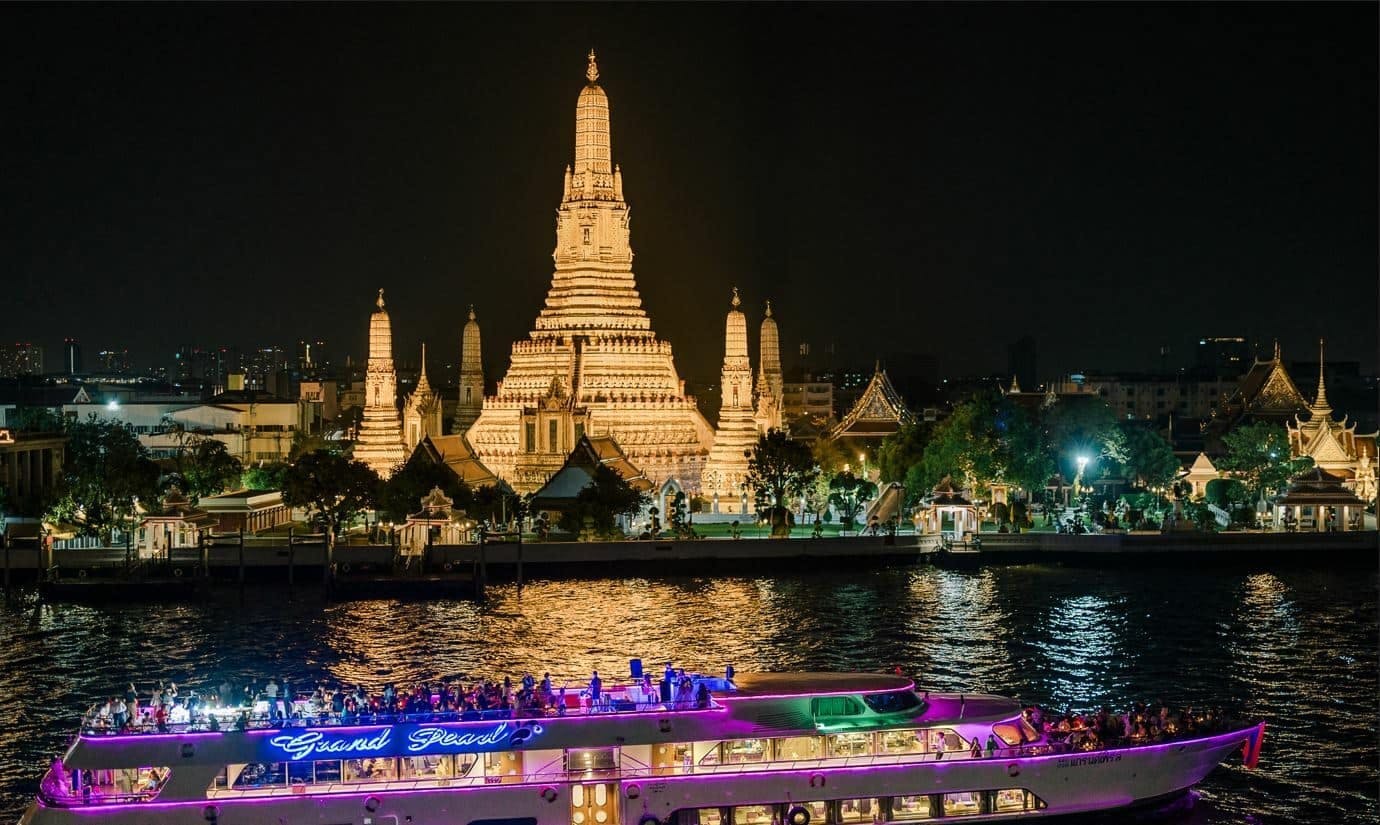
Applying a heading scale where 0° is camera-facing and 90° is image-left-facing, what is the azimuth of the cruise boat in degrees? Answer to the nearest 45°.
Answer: approximately 270°
